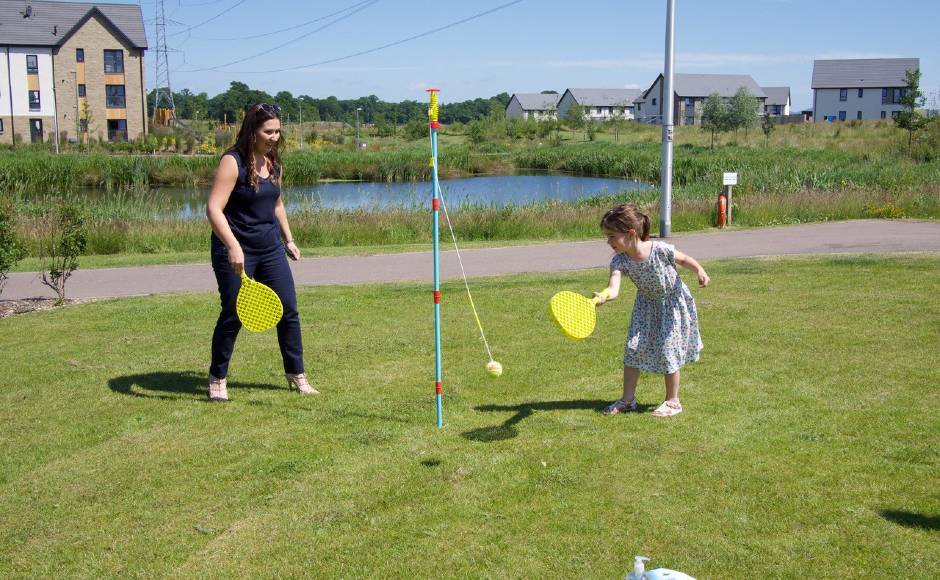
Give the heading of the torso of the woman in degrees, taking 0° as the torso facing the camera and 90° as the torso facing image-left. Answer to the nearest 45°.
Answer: approximately 315°

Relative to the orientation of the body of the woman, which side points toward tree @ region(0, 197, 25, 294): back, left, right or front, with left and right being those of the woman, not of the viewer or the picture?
back

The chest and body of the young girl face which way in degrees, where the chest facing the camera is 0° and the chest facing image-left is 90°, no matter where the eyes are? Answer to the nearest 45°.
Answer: approximately 45°

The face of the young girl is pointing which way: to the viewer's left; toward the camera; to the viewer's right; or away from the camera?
to the viewer's left

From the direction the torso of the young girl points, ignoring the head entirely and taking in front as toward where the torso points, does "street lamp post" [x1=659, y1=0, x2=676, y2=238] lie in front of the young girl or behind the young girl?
behind

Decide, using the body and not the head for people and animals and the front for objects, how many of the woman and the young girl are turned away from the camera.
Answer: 0

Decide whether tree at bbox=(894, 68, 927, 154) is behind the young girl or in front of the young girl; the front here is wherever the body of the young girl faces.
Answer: behind

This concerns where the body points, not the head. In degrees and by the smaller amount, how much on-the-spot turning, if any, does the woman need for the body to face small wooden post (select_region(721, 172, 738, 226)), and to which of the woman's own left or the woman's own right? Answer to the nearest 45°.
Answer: approximately 90° to the woman's own left

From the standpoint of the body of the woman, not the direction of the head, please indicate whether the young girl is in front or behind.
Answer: in front

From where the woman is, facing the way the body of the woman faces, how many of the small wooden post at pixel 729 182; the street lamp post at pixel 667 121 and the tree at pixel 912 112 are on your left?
3

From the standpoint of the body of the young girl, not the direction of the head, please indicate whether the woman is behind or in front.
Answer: in front

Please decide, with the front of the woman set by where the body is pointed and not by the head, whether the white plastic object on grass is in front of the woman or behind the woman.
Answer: in front

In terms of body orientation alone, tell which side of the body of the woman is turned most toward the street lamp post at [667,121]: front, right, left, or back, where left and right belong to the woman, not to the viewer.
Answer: left
